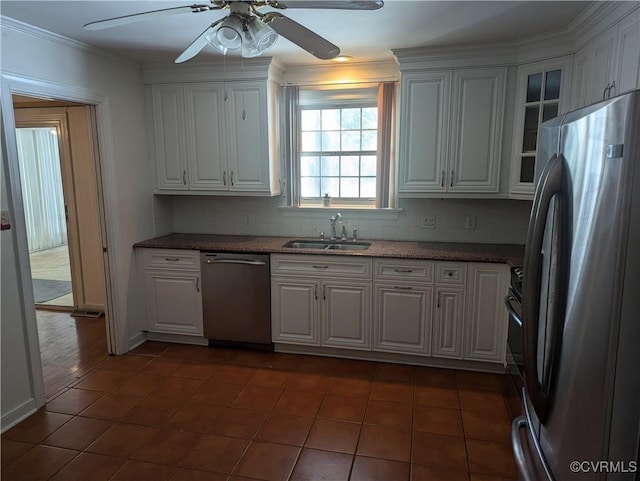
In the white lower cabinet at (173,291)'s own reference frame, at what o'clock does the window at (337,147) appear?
The window is roughly at 9 o'clock from the white lower cabinet.

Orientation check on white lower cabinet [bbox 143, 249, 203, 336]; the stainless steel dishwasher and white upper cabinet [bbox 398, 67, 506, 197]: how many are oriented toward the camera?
3

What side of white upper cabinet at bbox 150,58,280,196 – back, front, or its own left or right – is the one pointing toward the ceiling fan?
front

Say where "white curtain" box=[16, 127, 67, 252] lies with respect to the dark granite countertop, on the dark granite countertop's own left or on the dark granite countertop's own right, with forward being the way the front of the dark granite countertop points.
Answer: on the dark granite countertop's own right

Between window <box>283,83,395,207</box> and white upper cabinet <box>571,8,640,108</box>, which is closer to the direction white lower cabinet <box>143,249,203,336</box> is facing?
the white upper cabinet

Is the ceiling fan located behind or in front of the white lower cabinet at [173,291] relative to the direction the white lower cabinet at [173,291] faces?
in front

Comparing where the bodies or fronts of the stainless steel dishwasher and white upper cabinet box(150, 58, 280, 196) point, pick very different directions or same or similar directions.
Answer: same or similar directions

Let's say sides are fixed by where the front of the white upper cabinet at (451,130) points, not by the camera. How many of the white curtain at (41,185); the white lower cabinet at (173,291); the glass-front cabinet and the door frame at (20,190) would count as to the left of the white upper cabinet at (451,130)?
1

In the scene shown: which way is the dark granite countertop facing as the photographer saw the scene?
facing the viewer

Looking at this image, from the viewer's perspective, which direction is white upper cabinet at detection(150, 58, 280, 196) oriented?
toward the camera

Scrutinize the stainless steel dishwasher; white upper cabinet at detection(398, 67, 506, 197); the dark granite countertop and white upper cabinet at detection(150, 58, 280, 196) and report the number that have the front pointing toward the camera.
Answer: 4
